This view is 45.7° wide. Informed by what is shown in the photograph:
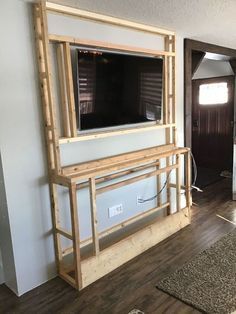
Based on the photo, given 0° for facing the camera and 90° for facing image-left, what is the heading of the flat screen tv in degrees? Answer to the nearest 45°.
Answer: approximately 315°

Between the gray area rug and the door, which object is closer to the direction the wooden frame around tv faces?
the gray area rug

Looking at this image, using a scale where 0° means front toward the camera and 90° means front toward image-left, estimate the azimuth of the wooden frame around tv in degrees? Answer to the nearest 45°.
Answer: approximately 315°

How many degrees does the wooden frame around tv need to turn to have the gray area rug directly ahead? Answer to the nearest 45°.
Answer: approximately 45° to its left
